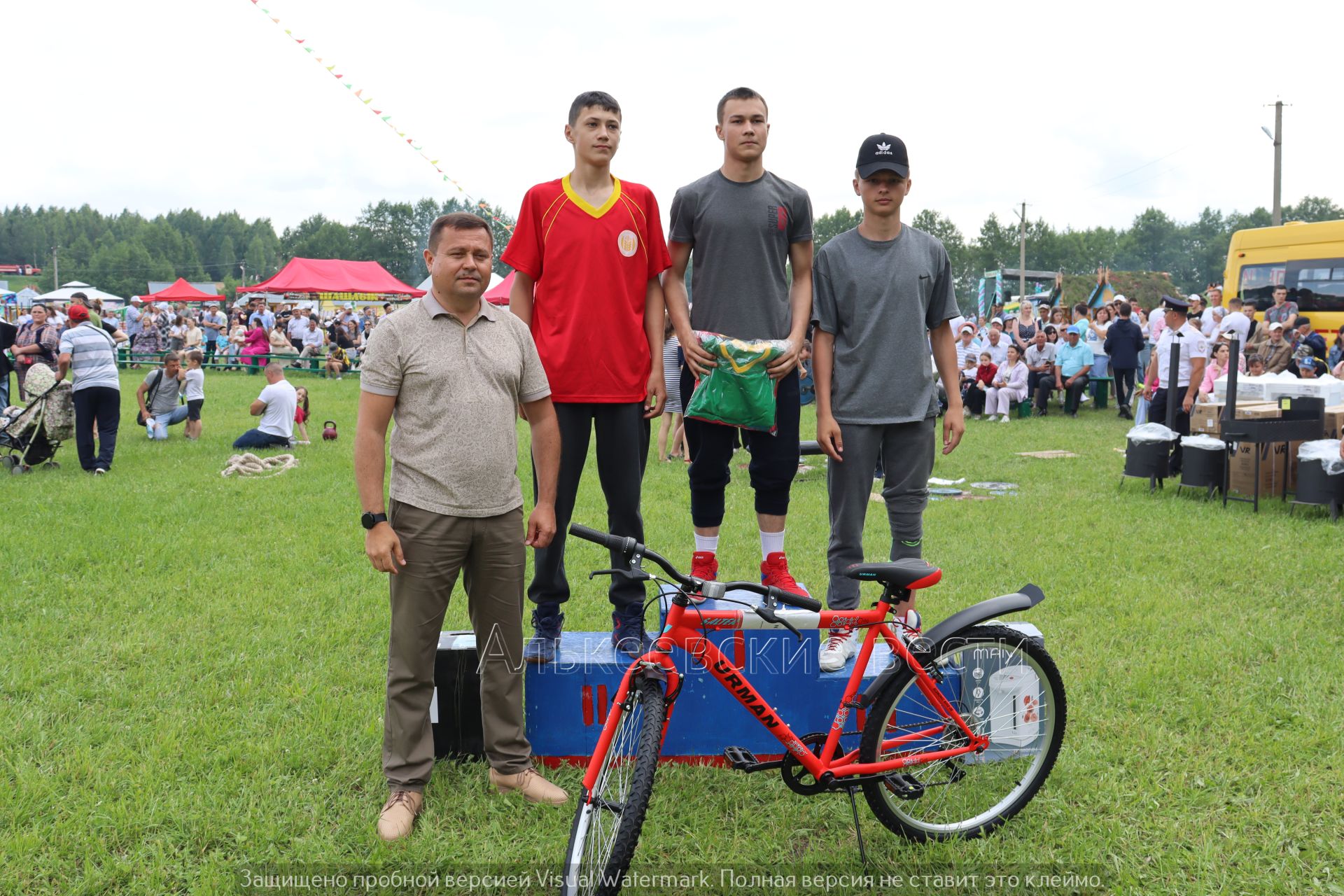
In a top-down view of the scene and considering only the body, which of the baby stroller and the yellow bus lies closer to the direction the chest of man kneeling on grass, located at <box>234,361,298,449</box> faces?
the baby stroller

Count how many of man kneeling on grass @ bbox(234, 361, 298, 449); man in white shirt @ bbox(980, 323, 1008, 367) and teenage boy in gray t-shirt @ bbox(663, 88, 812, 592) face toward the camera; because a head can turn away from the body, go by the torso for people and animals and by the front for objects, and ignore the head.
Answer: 2

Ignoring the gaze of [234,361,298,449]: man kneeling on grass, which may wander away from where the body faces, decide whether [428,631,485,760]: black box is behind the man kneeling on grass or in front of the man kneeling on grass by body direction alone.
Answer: behind

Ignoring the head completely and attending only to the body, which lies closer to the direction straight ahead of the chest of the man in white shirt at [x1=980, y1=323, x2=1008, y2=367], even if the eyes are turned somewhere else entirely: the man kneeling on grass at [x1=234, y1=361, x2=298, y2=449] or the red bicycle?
the red bicycle

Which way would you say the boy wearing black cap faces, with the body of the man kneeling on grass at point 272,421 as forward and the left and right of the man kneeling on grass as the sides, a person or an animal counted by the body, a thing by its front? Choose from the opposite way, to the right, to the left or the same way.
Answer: to the left

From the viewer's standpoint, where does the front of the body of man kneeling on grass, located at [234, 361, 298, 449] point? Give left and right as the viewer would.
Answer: facing away from the viewer and to the left of the viewer

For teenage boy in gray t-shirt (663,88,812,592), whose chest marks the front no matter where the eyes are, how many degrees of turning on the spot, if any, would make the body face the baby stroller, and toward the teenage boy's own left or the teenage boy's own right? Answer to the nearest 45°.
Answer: approximately 135° to the teenage boy's own right

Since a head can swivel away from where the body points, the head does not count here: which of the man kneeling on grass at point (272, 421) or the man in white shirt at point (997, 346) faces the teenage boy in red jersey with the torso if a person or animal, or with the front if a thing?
the man in white shirt
